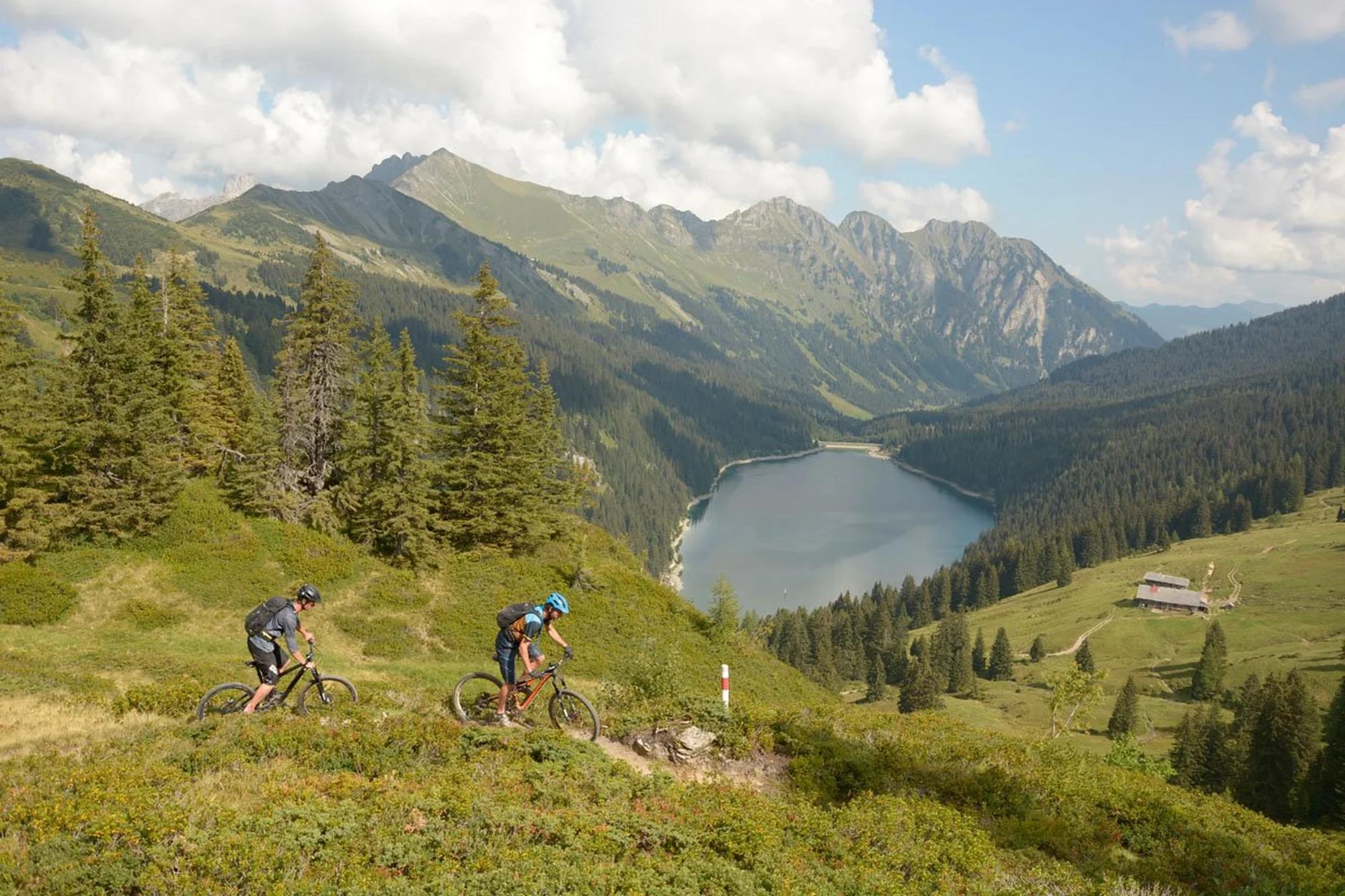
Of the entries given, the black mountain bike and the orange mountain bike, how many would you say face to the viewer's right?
2

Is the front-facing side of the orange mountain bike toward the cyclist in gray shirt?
no

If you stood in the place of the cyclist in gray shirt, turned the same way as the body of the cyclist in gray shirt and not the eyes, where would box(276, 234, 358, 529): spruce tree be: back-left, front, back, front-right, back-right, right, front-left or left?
left

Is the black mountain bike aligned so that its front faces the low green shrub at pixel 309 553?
no

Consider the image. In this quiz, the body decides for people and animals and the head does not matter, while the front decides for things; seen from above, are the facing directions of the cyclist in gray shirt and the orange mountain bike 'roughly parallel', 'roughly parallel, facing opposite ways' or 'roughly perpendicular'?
roughly parallel

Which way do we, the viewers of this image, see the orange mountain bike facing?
facing to the right of the viewer

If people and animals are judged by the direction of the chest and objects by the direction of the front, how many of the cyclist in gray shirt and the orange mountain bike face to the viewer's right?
2

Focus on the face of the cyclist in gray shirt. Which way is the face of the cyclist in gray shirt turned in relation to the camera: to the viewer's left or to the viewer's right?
to the viewer's right

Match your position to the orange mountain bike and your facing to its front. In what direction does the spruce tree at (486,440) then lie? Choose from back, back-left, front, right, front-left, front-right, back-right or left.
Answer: left

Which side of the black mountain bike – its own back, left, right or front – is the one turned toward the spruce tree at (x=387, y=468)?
left

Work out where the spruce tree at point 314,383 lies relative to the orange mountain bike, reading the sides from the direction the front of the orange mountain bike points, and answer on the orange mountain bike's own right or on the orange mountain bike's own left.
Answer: on the orange mountain bike's own left

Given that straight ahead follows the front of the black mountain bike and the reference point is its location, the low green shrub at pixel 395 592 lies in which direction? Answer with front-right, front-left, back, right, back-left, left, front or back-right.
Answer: left

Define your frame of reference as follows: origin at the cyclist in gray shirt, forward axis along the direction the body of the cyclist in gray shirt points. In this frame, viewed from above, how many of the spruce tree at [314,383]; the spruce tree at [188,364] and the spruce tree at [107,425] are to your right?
0

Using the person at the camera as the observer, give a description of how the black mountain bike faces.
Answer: facing to the right of the viewer

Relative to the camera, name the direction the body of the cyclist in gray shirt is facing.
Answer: to the viewer's right
